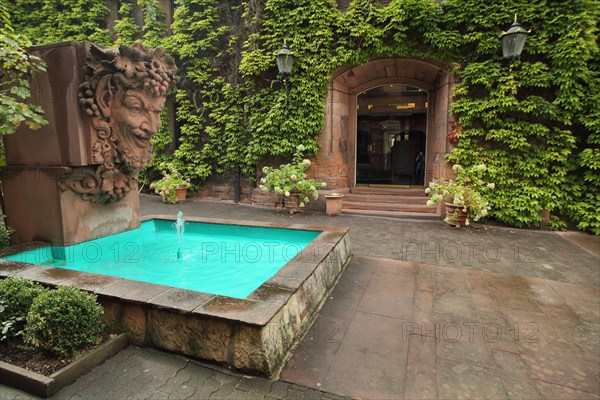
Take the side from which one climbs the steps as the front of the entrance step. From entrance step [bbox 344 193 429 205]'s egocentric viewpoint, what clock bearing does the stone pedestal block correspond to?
The stone pedestal block is roughly at 1 o'clock from the entrance step.

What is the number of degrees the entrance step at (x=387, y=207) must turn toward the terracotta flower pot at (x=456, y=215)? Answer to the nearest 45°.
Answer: approximately 45° to its left

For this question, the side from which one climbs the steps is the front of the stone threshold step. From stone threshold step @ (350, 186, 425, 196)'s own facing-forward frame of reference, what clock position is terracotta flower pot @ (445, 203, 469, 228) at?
The terracotta flower pot is roughly at 11 o'clock from the stone threshold step.

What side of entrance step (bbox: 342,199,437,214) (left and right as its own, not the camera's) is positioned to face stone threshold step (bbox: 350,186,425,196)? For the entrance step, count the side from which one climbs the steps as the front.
back

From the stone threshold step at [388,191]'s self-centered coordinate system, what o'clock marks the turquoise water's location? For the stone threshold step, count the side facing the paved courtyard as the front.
The turquoise water is roughly at 1 o'clock from the stone threshold step.

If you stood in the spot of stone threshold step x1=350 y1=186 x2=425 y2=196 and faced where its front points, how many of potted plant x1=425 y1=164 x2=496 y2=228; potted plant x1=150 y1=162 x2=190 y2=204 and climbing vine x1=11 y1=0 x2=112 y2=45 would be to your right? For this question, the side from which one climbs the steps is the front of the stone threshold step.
2

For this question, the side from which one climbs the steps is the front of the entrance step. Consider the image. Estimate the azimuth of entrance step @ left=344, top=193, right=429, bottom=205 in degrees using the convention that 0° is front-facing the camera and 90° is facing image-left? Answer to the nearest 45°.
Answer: approximately 0°

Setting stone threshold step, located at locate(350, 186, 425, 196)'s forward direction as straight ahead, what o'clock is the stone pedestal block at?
The stone pedestal block is roughly at 1 o'clock from the stone threshold step.

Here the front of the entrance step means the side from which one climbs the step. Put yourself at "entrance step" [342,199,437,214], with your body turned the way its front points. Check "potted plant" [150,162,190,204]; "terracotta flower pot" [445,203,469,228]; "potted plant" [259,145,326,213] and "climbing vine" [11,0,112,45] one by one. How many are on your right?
3

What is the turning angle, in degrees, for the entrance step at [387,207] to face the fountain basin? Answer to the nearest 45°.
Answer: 0° — it already faces it

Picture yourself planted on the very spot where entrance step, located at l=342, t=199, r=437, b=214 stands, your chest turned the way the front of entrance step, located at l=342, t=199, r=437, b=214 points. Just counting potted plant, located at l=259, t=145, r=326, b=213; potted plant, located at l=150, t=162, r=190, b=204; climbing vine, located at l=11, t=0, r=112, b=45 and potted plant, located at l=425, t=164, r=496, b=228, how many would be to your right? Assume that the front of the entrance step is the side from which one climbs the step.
3

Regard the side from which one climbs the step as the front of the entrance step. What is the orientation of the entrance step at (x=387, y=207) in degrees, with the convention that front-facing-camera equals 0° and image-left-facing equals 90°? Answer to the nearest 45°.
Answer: approximately 0°
